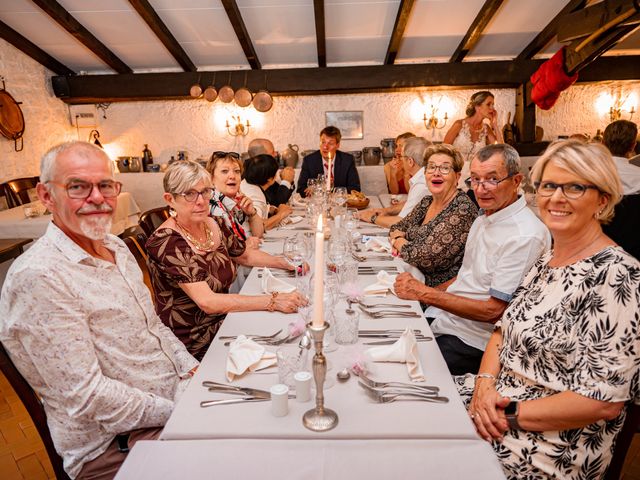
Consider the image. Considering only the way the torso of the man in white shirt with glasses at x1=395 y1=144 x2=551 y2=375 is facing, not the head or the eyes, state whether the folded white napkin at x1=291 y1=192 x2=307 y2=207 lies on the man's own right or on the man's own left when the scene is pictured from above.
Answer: on the man's own right

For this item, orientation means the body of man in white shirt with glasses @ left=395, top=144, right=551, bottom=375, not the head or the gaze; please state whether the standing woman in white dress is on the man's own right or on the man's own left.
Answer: on the man's own right

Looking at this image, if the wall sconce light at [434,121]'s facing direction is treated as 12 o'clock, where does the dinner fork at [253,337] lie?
The dinner fork is roughly at 12 o'clock from the wall sconce light.

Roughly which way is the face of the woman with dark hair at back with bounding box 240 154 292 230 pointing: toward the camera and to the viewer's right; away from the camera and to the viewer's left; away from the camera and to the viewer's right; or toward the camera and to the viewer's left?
away from the camera and to the viewer's right

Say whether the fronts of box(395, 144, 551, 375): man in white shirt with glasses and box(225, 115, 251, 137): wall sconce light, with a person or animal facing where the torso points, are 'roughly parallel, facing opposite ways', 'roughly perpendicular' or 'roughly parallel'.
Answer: roughly perpendicular

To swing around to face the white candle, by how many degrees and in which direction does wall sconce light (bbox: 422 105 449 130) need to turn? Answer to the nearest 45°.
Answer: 0° — it already faces it

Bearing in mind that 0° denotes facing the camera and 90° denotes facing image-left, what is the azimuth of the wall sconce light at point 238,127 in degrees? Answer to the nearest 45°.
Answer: approximately 0°

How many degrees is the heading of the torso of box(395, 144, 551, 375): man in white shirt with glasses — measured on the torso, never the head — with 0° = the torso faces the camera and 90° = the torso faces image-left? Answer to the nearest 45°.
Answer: approximately 45°

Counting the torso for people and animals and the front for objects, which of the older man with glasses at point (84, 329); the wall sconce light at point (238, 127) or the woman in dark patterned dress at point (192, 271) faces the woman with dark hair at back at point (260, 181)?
the wall sconce light

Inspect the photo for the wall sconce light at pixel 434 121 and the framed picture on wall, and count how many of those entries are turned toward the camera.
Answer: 2
